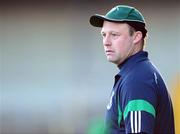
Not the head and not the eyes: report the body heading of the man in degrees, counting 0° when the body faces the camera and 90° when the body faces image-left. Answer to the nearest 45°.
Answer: approximately 90°
